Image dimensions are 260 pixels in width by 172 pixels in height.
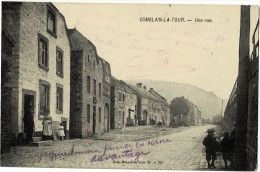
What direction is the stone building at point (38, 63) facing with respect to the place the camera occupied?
facing the viewer and to the right of the viewer

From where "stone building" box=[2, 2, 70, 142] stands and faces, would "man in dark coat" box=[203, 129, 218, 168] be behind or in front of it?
in front

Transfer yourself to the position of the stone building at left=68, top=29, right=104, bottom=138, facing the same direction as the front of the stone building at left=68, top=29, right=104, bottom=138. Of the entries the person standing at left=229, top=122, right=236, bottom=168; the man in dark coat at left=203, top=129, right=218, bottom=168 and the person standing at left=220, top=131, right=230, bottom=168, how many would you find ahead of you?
3

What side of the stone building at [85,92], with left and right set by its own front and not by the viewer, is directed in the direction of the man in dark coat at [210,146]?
front

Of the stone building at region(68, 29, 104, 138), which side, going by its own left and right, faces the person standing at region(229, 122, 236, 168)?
front

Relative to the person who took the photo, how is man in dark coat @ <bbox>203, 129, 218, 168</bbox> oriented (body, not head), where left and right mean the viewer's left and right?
facing the viewer
